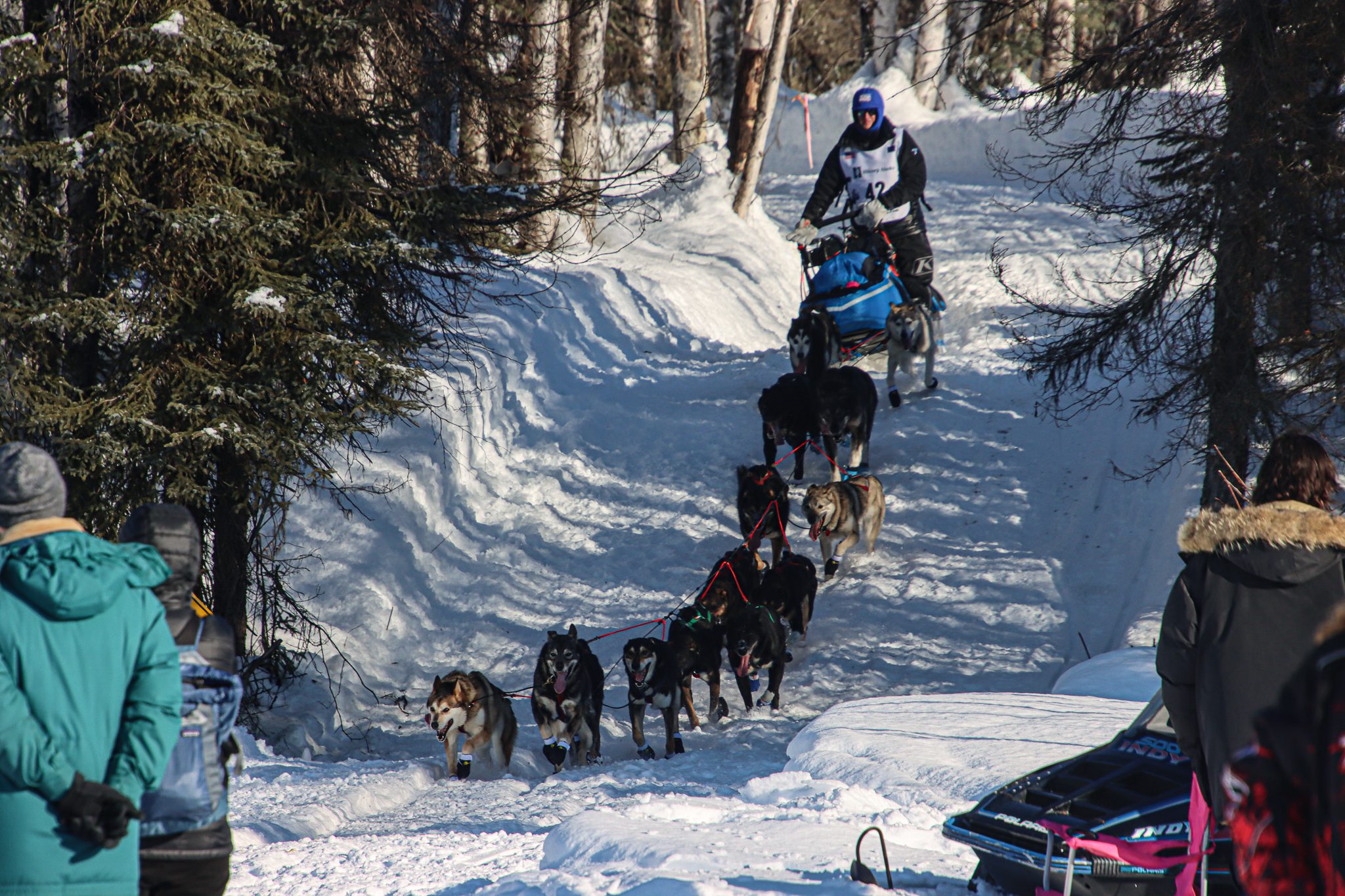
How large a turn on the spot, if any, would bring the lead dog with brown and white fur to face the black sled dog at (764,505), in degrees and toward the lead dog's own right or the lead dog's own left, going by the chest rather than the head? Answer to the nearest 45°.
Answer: approximately 180°

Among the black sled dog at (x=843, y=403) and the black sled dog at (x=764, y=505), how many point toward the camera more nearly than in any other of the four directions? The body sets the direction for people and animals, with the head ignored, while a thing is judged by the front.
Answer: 2

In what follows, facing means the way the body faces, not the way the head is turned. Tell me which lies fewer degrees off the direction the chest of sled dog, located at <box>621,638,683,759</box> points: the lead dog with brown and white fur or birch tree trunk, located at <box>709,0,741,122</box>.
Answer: the lead dog with brown and white fur

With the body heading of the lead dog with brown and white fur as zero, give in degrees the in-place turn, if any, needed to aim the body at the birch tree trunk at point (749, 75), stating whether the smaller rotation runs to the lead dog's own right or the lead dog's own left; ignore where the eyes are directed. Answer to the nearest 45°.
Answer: approximately 135° to the lead dog's own right

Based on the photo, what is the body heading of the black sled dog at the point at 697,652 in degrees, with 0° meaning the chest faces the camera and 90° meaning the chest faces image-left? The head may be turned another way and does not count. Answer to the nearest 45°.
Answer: approximately 0°

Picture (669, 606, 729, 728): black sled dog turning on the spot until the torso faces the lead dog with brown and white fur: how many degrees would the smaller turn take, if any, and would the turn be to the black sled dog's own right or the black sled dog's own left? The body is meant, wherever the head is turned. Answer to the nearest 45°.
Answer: approximately 45° to the black sled dog's own right

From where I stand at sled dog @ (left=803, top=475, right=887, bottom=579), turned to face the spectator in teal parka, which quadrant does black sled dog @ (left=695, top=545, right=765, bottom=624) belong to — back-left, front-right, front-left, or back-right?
front-right

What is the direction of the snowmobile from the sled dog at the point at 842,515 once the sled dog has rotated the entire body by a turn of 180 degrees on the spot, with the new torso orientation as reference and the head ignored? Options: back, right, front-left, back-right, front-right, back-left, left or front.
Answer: back-right

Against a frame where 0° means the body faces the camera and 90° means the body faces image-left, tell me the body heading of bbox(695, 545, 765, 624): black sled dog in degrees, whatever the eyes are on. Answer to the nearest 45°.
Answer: approximately 45°

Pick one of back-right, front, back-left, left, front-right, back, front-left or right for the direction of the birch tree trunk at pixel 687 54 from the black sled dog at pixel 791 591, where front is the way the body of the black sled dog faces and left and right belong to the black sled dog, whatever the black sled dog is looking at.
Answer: back-right

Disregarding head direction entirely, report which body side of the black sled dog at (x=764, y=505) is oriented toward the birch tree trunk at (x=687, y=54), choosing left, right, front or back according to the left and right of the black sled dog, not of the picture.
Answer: back

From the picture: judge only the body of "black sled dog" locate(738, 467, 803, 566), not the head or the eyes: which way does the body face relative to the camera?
toward the camera

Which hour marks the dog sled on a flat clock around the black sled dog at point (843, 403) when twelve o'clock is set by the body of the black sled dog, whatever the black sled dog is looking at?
The dog sled is roughly at 6 o'clock from the black sled dog.

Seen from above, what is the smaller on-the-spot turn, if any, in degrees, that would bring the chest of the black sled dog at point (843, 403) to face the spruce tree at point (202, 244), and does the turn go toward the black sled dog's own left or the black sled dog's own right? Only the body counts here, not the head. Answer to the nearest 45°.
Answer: approximately 45° to the black sled dog's own right

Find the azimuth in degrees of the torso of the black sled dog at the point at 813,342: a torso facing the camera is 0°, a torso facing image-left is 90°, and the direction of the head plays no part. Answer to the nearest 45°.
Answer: approximately 45°

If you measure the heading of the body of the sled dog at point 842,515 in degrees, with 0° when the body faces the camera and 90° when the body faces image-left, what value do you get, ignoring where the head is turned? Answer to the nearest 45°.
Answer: approximately 45°

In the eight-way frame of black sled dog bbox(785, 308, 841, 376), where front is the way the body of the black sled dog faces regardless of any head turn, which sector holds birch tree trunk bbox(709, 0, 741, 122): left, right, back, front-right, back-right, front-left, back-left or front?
back-right
